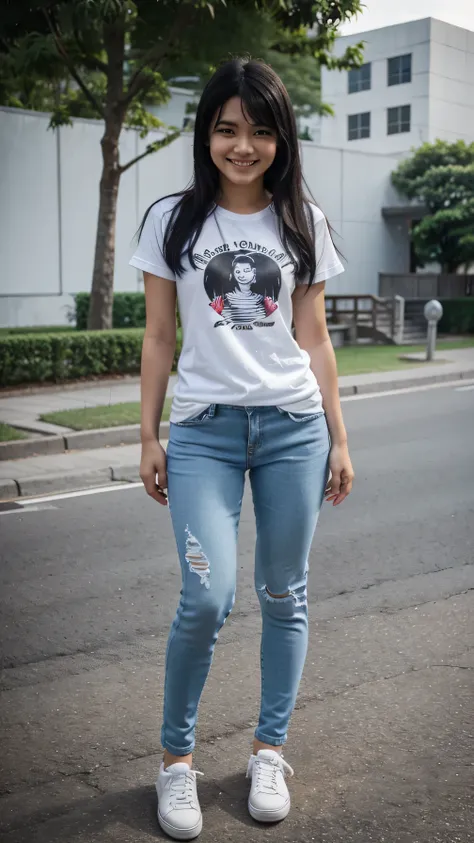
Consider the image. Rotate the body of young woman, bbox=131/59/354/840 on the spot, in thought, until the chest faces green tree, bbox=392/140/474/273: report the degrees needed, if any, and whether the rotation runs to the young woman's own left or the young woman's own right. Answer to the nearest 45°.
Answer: approximately 180°

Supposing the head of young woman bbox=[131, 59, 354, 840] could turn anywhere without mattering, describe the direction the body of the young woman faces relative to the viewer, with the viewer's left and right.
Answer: facing the viewer

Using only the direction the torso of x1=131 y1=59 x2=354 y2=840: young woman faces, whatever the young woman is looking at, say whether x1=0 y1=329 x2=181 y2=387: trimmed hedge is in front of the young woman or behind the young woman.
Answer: behind

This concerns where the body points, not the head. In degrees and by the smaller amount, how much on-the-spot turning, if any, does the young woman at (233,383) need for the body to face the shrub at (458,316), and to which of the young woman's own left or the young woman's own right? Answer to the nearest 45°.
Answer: approximately 180°

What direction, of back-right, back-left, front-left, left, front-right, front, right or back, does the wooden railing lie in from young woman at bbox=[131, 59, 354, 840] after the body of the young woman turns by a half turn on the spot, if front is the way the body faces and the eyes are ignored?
front

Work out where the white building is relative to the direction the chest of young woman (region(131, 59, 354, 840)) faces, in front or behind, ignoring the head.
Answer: behind

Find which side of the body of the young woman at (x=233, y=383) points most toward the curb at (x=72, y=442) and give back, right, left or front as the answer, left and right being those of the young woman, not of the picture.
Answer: back

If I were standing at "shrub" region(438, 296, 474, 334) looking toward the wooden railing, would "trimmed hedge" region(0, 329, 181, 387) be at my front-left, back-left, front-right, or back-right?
front-left

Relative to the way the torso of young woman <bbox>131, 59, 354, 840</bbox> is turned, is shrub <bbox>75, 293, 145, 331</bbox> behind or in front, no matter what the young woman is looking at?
behind

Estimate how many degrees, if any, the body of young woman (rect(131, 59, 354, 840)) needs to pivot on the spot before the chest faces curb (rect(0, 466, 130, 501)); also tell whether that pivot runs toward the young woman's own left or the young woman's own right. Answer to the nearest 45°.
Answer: approximately 180°

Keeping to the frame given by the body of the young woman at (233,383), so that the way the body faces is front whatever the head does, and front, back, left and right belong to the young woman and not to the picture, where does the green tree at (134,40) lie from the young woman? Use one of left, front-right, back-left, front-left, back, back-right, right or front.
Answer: back
